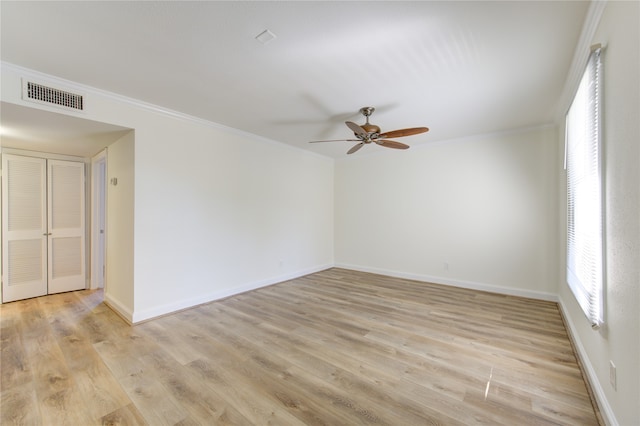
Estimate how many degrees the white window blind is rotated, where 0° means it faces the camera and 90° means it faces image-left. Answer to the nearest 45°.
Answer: approximately 90°

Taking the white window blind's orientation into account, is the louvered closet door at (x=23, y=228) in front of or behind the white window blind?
in front

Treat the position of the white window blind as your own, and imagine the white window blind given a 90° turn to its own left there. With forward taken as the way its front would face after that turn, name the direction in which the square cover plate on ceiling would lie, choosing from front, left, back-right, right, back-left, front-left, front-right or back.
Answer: front-right

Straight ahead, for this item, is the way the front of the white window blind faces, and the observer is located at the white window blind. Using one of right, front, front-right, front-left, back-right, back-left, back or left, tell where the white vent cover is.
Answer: front-left

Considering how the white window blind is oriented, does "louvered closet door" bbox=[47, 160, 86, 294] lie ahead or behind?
ahead
